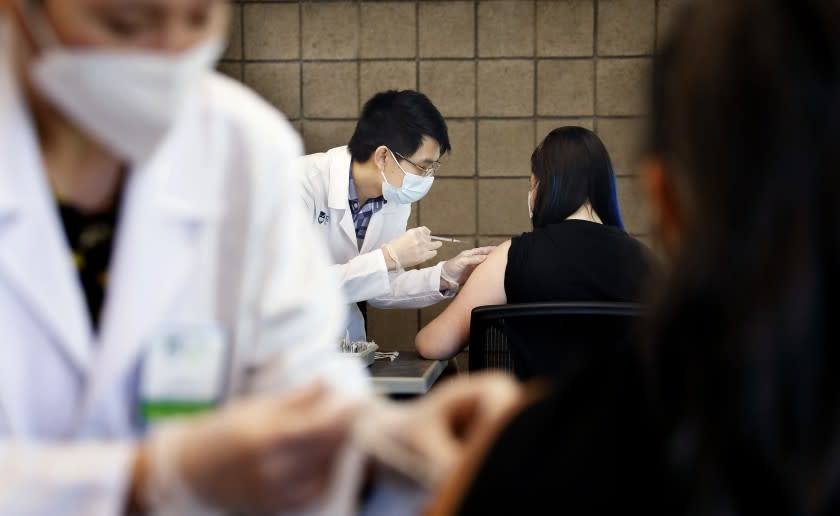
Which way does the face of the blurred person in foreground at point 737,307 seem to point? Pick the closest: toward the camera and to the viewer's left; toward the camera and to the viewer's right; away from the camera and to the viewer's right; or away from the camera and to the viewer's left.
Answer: away from the camera and to the viewer's left

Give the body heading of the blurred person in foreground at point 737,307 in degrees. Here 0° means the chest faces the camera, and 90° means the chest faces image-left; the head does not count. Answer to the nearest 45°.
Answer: approximately 180°

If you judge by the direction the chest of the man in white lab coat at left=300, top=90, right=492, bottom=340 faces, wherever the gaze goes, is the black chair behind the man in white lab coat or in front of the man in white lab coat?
in front

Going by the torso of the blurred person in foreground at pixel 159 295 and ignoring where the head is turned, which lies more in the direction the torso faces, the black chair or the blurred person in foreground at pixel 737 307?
the blurred person in foreground

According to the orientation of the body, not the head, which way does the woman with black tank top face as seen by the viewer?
away from the camera

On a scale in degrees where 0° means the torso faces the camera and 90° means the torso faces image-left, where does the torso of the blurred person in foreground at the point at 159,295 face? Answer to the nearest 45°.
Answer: approximately 315°

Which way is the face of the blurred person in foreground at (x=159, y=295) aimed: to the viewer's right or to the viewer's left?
to the viewer's right

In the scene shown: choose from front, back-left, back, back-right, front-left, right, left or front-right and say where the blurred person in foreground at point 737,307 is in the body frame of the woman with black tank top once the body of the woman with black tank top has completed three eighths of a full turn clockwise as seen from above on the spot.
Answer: front-right

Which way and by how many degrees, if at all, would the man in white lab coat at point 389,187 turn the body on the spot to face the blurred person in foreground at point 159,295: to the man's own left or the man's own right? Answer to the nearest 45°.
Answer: approximately 45° to the man's own right

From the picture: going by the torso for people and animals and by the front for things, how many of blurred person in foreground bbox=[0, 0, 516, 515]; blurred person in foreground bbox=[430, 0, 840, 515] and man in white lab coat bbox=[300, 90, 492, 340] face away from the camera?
1

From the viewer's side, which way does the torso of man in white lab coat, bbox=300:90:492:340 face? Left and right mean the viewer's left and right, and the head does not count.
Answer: facing the viewer and to the right of the viewer

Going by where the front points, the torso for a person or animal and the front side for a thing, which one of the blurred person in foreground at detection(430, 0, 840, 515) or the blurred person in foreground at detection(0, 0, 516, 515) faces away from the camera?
the blurred person in foreground at detection(430, 0, 840, 515)

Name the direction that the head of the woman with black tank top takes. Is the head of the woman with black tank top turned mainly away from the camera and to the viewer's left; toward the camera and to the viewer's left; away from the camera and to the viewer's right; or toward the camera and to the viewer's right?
away from the camera and to the viewer's left

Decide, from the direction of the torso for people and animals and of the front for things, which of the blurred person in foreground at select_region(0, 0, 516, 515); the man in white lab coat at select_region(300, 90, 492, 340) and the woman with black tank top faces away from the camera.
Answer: the woman with black tank top

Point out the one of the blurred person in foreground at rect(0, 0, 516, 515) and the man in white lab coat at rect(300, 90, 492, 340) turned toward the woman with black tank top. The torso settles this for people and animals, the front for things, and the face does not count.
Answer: the man in white lab coat
